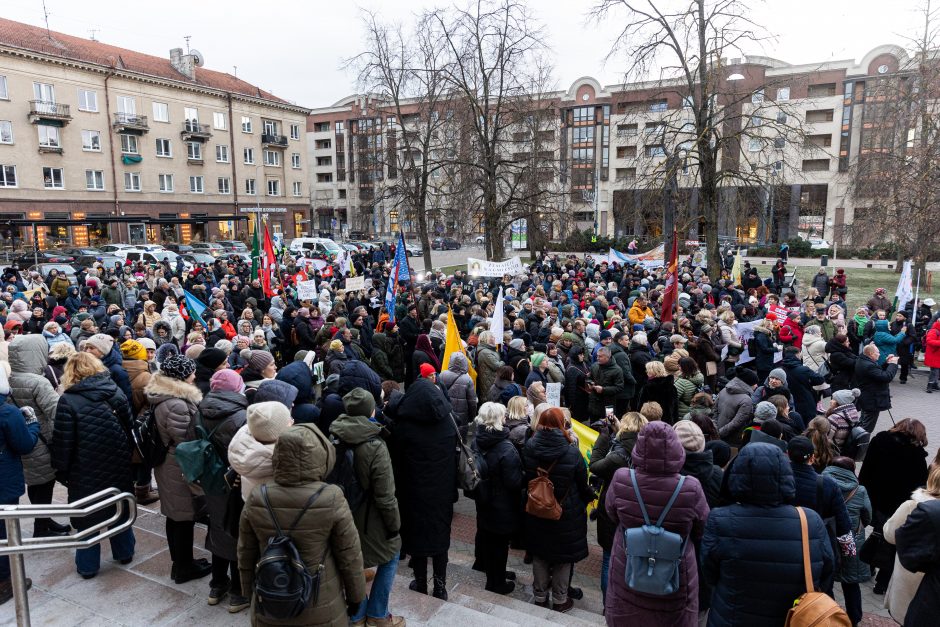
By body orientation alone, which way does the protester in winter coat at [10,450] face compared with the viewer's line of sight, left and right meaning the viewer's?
facing away from the viewer and to the right of the viewer

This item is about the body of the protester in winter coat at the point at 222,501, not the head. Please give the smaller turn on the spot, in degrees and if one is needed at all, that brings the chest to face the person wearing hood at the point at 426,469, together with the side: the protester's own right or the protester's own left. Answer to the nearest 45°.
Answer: approximately 45° to the protester's own right

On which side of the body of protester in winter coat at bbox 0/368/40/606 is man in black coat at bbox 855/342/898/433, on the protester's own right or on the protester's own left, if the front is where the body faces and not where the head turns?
on the protester's own right

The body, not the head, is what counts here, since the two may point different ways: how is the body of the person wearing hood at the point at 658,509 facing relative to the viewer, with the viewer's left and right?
facing away from the viewer

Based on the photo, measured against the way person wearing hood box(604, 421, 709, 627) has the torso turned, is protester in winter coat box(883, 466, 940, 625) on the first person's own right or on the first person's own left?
on the first person's own right

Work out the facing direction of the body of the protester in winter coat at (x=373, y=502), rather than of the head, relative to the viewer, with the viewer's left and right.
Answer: facing away from the viewer and to the right of the viewer

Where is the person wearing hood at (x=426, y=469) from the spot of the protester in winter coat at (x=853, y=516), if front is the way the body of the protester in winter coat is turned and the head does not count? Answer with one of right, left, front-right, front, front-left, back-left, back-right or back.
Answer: back-left

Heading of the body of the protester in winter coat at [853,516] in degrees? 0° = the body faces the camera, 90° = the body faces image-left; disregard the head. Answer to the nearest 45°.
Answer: approximately 180°

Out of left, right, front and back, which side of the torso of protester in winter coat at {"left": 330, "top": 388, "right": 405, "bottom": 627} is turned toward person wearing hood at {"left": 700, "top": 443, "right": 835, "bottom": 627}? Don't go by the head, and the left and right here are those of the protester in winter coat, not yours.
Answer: right

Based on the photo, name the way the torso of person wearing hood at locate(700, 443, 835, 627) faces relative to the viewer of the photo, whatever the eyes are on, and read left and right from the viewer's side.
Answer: facing away from the viewer
